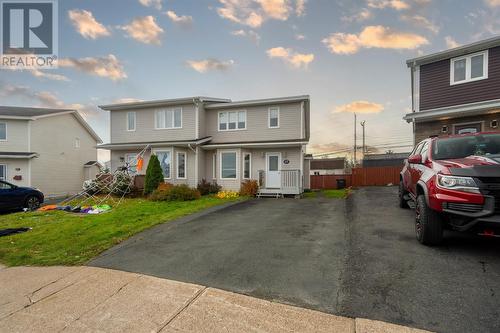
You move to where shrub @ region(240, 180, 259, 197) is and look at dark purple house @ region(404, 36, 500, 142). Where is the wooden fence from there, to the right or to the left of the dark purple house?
left

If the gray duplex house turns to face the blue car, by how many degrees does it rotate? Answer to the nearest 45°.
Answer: approximately 90° to its right

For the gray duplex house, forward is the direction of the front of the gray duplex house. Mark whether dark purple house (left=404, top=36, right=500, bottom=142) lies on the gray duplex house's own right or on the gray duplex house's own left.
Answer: on the gray duplex house's own left

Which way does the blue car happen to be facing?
to the viewer's right

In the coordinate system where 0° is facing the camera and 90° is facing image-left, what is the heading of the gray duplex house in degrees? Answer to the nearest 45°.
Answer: approximately 0°

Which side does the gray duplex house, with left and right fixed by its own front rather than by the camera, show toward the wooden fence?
left

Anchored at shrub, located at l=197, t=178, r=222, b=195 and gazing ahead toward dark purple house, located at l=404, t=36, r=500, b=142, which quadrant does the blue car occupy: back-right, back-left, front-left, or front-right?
back-right

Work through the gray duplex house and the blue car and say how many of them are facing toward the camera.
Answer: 1

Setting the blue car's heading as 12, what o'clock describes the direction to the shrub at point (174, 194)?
The shrub is roughly at 1 o'clock from the blue car.
